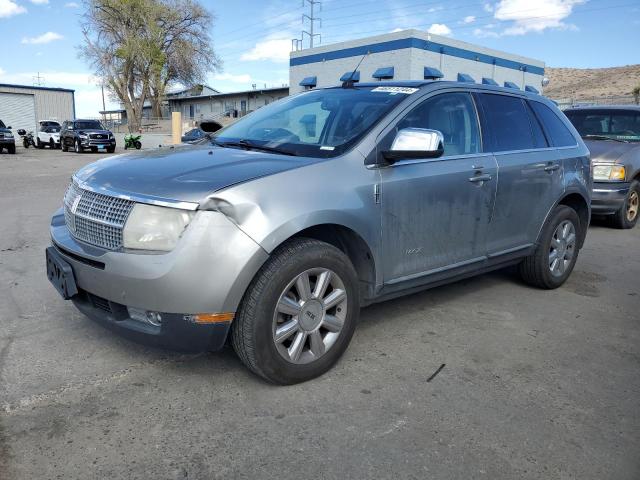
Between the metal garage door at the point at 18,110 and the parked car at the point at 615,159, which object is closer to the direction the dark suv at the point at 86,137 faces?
the parked car

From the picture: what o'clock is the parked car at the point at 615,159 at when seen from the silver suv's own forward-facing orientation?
The parked car is roughly at 6 o'clock from the silver suv.

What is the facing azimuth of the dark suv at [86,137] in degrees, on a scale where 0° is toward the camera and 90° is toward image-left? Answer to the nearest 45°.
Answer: approximately 315°

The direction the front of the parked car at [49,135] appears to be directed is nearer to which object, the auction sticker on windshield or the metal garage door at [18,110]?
the auction sticker on windshield

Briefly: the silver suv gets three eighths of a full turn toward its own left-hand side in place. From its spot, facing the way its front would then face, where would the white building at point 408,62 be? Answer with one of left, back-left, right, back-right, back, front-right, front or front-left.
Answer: left

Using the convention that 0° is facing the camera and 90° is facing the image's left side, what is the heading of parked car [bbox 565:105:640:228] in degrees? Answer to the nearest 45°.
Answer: approximately 45°
